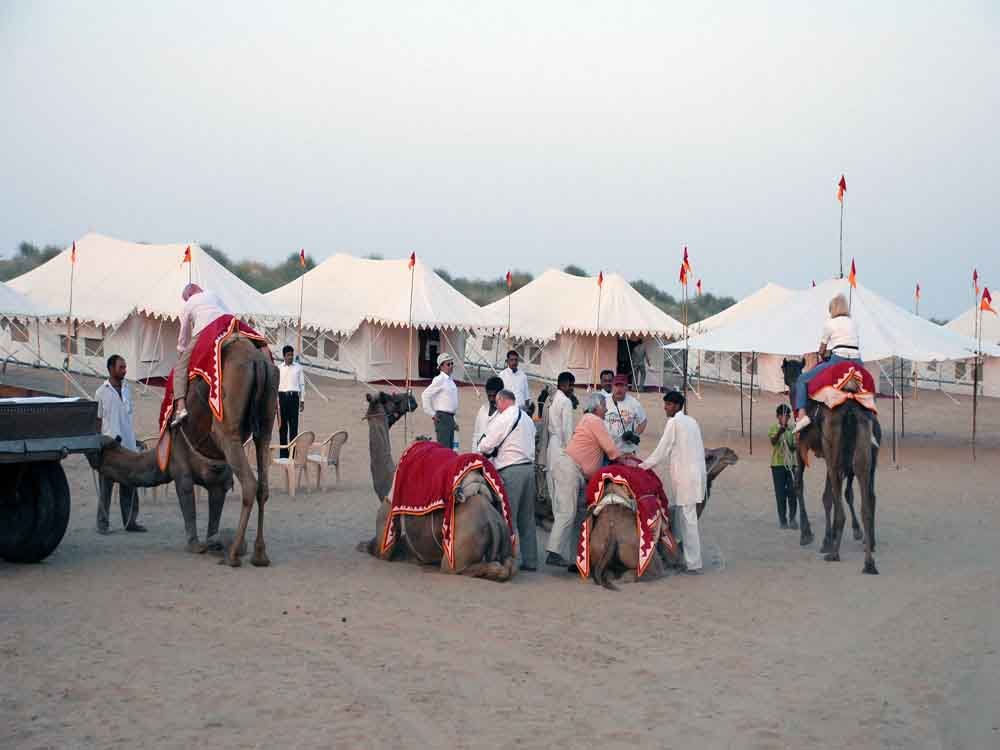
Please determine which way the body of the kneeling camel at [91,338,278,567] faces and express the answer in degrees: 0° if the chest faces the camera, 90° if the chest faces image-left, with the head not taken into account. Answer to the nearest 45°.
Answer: approximately 135°

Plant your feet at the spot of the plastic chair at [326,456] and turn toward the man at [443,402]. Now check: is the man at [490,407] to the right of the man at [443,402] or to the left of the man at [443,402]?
right

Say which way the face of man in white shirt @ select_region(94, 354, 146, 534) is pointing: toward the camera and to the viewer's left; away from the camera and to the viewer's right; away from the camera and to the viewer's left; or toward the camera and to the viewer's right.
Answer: toward the camera and to the viewer's right

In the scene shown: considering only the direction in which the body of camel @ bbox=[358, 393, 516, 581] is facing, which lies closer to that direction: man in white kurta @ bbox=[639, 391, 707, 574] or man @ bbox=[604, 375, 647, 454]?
the man

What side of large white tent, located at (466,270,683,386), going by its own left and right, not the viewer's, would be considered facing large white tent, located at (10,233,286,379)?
right

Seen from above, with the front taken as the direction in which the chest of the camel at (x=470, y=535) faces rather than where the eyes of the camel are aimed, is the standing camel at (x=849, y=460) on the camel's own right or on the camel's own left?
on the camel's own right

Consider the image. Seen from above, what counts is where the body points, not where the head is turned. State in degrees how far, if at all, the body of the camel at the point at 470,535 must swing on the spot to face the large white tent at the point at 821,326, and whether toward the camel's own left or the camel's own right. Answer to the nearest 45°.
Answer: approximately 90° to the camel's own right

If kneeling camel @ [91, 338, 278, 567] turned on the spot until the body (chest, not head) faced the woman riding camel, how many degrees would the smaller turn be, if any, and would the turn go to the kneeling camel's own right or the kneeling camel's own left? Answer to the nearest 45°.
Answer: approximately 135° to the kneeling camel's own right

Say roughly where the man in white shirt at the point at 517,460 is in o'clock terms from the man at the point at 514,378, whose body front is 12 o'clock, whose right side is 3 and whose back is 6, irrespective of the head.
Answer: The man in white shirt is roughly at 12 o'clock from the man.

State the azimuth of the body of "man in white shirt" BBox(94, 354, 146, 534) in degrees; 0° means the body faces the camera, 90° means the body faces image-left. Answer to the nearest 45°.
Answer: approximately 315°

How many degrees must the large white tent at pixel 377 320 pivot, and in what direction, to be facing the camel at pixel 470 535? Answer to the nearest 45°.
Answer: approximately 45° to its right

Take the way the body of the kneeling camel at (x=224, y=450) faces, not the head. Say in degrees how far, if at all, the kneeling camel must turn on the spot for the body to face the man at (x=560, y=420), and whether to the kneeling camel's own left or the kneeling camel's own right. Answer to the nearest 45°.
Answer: approximately 135° to the kneeling camel's own right

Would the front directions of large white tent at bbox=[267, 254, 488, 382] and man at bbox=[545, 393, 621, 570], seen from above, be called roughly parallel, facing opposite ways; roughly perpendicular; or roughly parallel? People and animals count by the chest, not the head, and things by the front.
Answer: roughly perpendicular
